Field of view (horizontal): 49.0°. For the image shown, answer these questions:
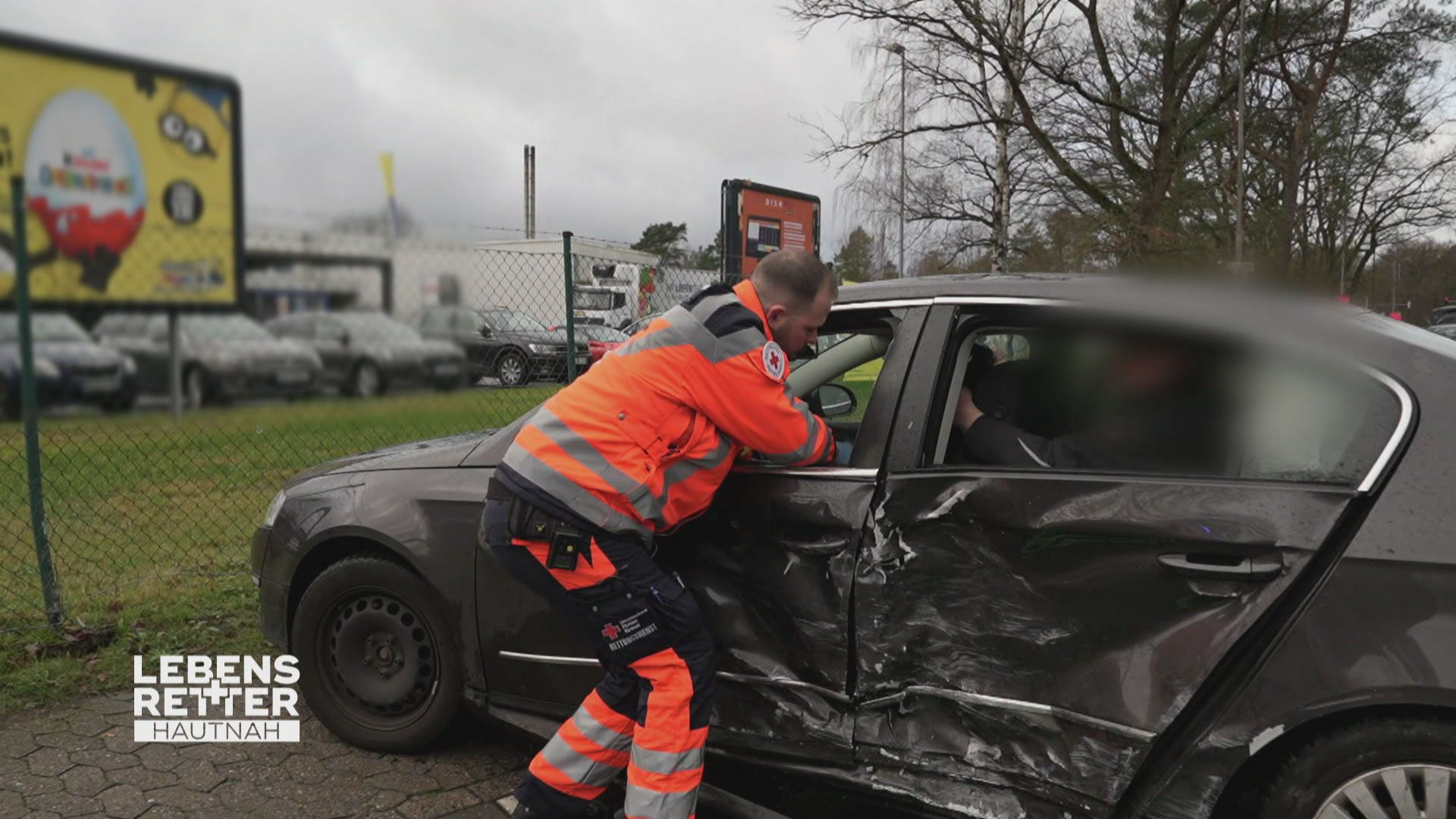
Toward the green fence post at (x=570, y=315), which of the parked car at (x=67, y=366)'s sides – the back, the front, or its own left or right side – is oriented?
left

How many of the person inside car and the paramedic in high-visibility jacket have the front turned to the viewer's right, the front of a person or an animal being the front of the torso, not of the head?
1

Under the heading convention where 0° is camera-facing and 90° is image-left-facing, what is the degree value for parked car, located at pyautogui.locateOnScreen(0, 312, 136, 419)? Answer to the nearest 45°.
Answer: approximately 315°

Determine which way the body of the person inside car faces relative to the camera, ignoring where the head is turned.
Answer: to the viewer's left

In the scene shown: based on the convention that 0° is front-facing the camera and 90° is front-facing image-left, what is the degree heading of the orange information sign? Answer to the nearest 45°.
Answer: approximately 315°

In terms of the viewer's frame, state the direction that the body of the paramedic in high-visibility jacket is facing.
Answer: to the viewer's right

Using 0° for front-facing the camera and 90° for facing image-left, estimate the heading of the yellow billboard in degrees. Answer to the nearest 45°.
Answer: approximately 315°

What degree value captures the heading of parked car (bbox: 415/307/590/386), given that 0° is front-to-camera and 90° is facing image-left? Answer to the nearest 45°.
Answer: approximately 315°
